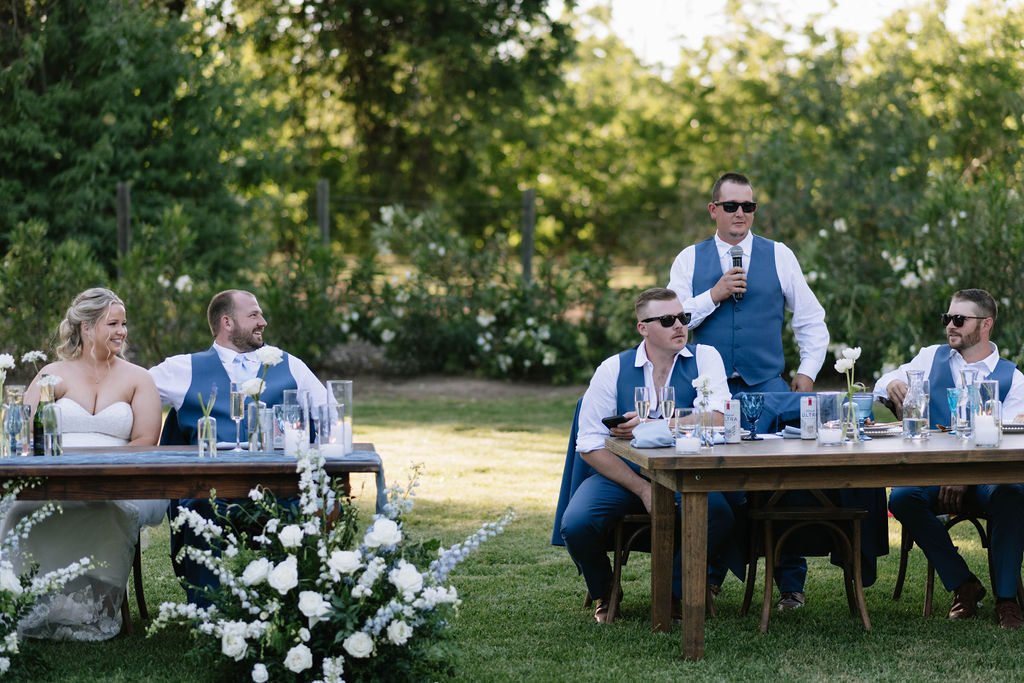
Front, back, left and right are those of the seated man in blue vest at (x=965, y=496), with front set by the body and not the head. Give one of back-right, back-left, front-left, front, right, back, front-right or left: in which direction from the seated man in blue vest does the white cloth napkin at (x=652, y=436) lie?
front-right

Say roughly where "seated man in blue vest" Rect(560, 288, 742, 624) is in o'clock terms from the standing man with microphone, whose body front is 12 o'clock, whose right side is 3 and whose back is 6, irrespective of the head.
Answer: The seated man in blue vest is roughly at 1 o'clock from the standing man with microphone.

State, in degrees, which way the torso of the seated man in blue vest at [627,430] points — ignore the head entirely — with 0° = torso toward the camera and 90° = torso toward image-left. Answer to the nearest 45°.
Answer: approximately 0°

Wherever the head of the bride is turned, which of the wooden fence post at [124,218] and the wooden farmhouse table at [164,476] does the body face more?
the wooden farmhouse table

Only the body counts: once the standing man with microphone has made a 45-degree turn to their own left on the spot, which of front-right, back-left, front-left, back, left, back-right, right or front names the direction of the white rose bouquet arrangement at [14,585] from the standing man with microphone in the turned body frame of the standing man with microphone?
right

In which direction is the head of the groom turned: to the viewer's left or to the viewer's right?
to the viewer's right

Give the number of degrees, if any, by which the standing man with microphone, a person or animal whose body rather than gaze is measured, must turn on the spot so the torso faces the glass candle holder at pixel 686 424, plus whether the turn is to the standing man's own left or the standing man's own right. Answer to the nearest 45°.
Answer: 0° — they already face it

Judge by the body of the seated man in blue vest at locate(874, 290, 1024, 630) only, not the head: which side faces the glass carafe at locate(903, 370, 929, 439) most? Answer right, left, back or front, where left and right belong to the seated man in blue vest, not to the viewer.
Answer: front

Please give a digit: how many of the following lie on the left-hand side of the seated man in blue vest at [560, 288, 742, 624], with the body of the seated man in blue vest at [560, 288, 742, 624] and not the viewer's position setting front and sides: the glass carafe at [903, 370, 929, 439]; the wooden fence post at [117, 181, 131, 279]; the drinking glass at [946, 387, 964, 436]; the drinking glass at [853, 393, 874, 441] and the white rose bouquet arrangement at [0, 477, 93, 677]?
3
